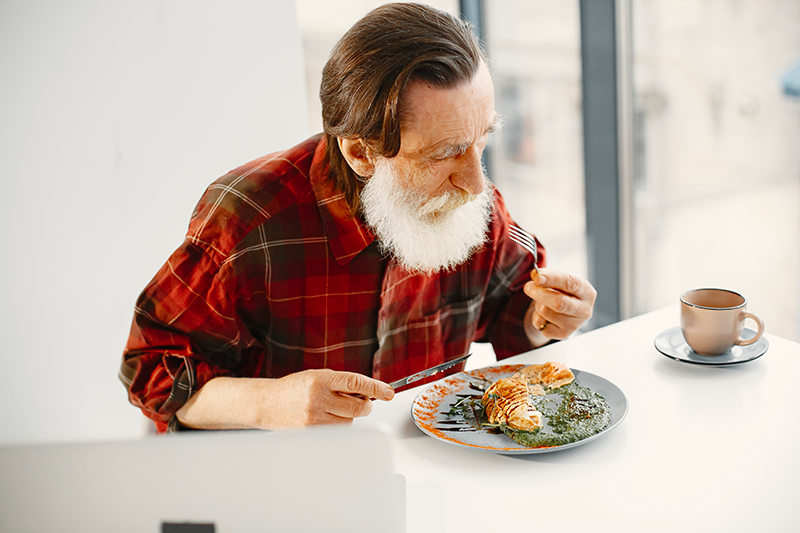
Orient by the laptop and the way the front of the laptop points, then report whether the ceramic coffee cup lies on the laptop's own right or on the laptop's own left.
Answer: on the laptop's own right

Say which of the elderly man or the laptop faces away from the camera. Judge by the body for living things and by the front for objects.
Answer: the laptop

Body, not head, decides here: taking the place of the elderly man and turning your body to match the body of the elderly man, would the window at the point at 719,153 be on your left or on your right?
on your left

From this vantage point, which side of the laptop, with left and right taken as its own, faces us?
back

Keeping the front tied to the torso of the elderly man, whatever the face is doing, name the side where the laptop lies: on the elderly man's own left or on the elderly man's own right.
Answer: on the elderly man's own right

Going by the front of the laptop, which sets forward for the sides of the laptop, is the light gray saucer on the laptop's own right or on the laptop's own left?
on the laptop's own right

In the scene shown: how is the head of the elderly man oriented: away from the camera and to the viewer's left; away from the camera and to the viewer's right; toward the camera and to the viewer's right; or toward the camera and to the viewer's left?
toward the camera and to the viewer's right

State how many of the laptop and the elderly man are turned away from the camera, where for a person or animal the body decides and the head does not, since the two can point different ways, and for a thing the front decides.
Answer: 1
